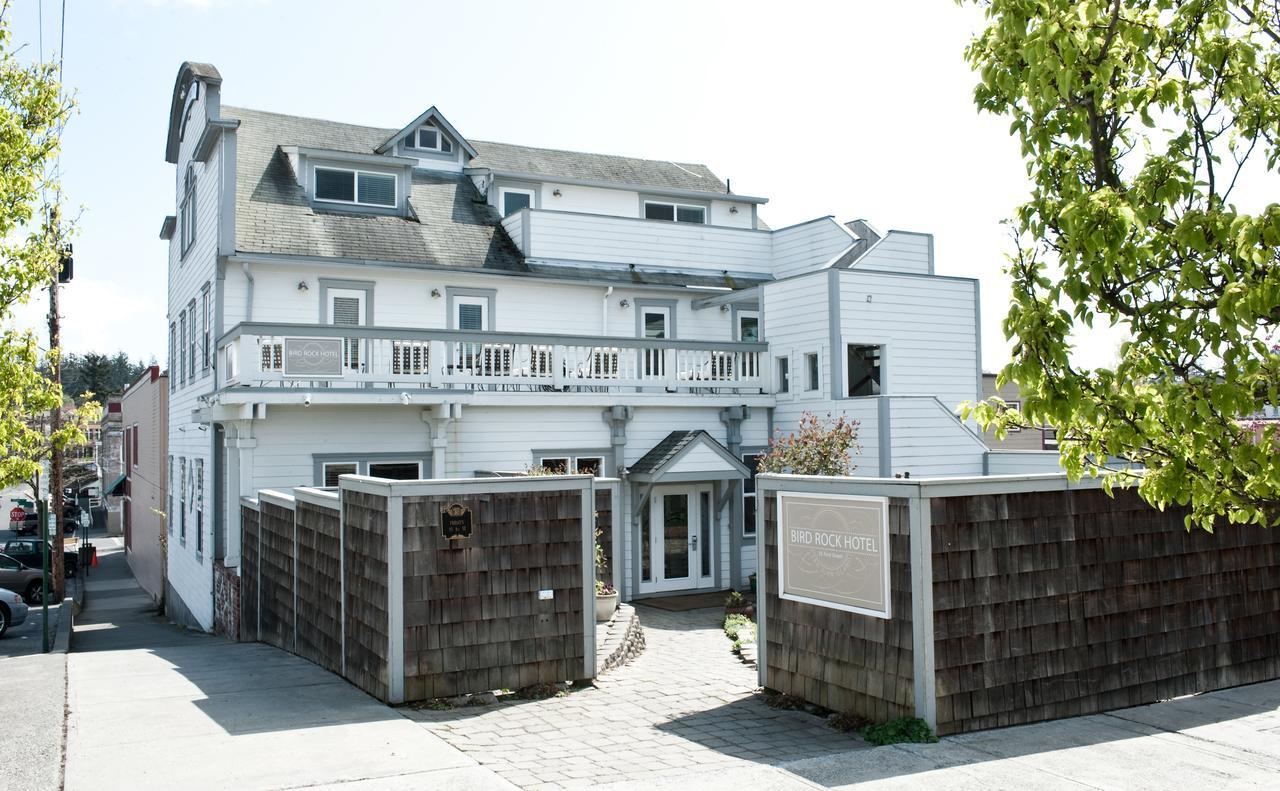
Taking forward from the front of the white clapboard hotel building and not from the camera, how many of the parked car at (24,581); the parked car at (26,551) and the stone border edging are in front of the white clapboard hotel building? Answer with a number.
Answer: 1

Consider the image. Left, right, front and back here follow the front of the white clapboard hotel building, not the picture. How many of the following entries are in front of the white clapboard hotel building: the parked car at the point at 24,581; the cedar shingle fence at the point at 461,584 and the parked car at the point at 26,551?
1

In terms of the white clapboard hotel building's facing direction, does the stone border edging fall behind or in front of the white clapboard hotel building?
in front

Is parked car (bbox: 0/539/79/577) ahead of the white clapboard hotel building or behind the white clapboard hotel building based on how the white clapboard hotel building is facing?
behind

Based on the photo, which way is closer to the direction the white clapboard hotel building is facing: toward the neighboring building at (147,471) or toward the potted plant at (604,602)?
the potted plant

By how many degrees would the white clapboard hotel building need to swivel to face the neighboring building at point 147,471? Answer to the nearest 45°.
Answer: approximately 135° to its right

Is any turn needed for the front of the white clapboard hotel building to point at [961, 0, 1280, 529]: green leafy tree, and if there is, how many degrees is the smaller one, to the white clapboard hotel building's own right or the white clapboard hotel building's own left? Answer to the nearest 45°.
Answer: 0° — it already faces it

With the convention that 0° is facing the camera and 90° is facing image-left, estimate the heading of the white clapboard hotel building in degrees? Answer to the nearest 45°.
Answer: approximately 0°

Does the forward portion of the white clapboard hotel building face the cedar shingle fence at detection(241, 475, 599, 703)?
yes

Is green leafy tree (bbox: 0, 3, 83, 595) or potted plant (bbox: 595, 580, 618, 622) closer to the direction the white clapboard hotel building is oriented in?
the potted plant

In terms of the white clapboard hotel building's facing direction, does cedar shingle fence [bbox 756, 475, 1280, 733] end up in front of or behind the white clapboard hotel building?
in front
